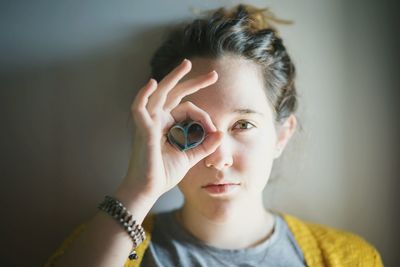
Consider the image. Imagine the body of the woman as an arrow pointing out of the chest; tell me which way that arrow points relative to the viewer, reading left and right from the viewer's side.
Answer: facing the viewer

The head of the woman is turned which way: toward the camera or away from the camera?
toward the camera
